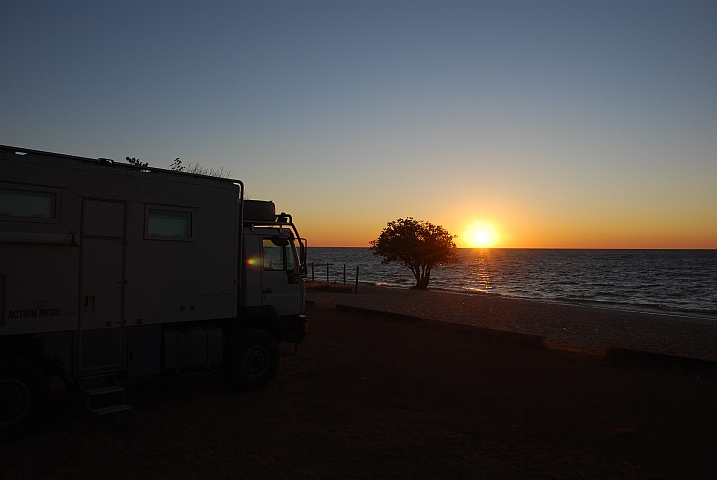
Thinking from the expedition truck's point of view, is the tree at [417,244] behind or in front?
in front

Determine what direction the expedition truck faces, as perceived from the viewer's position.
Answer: facing away from the viewer and to the right of the viewer
